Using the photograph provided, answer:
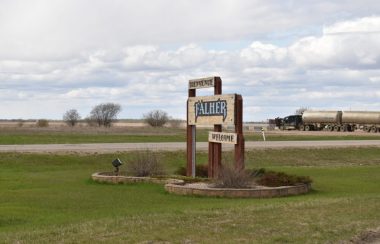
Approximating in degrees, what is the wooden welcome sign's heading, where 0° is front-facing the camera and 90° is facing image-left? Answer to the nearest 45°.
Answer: approximately 45°

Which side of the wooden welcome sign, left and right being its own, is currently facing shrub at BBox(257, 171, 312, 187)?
left

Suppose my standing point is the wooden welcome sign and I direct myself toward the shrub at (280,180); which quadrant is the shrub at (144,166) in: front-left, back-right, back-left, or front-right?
back-right

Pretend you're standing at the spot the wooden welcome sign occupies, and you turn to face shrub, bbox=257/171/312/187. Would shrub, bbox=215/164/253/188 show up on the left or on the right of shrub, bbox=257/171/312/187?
right

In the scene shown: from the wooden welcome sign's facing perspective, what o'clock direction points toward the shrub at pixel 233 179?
The shrub is roughly at 10 o'clock from the wooden welcome sign.

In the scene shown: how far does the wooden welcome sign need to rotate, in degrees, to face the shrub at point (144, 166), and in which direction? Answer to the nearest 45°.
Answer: approximately 45° to its right
